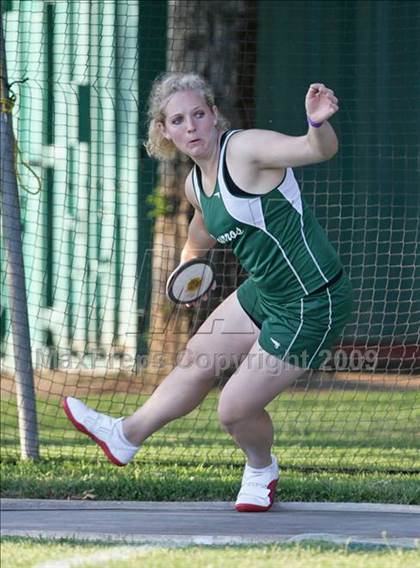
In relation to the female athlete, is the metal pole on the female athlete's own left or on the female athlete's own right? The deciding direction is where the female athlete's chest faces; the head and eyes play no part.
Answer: on the female athlete's own right

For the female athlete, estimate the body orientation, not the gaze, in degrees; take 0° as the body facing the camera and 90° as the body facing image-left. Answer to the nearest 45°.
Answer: approximately 45°
